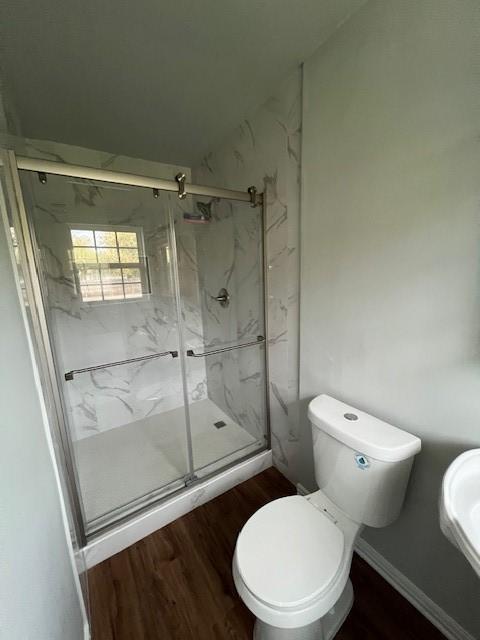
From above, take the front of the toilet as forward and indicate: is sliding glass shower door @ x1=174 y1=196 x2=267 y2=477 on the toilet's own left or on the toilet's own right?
on the toilet's own right

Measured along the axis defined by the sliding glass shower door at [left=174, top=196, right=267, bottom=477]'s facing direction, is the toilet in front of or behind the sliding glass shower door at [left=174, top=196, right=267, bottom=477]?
in front

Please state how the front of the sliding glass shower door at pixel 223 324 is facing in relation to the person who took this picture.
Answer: facing the viewer and to the right of the viewer

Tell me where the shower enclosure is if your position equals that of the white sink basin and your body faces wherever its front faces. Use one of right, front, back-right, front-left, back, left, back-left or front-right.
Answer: front-right

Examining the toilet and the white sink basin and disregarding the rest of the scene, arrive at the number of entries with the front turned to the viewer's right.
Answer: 0

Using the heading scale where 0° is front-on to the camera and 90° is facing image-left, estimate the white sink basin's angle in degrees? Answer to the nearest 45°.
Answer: approximately 45°
